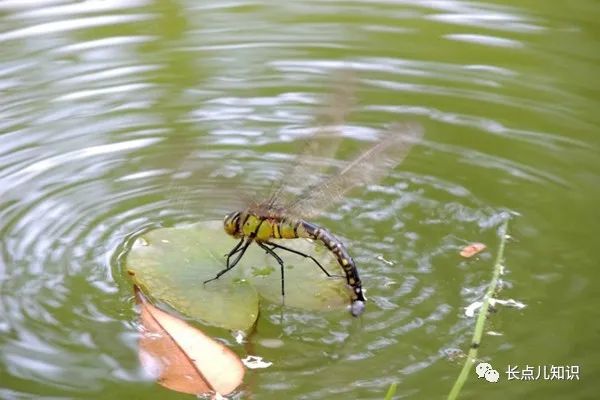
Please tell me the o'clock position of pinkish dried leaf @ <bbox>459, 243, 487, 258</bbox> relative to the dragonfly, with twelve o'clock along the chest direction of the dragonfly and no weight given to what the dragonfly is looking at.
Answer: The pinkish dried leaf is roughly at 6 o'clock from the dragonfly.

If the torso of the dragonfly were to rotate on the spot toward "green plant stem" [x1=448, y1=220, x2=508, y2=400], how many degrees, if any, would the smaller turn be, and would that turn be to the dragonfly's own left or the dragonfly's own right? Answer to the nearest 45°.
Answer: approximately 135° to the dragonfly's own left

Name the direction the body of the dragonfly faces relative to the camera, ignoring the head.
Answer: to the viewer's left

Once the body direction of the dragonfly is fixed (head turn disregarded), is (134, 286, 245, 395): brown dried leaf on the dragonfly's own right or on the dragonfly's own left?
on the dragonfly's own left
